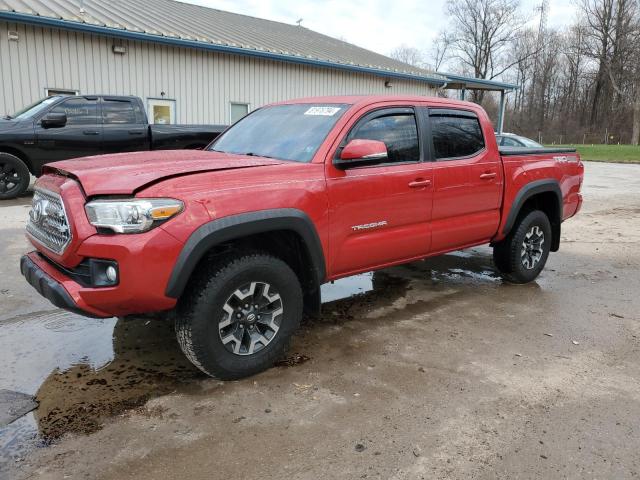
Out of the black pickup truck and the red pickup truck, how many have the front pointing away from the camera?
0

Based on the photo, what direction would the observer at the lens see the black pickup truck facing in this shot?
facing to the left of the viewer

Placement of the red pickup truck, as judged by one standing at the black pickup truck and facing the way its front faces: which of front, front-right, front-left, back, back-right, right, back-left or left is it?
left

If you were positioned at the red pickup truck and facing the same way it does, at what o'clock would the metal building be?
The metal building is roughly at 4 o'clock from the red pickup truck.

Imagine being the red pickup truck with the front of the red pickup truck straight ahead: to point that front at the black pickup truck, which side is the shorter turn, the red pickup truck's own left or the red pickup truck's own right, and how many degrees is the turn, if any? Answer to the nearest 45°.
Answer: approximately 90° to the red pickup truck's own right
